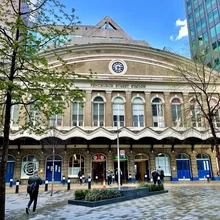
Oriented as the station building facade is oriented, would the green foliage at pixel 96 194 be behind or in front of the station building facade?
in front

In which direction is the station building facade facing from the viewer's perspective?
toward the camera

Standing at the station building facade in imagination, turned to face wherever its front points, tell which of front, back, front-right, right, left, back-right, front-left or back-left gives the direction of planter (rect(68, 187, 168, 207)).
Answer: front
